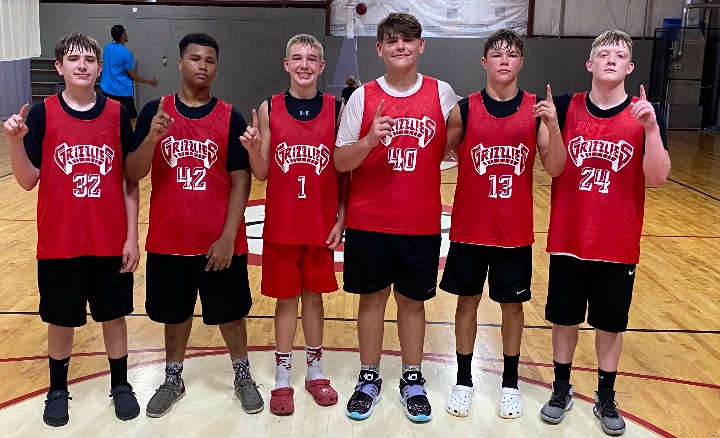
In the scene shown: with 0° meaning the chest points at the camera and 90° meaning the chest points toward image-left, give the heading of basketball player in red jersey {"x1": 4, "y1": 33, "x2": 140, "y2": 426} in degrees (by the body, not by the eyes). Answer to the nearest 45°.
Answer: approximately 0°

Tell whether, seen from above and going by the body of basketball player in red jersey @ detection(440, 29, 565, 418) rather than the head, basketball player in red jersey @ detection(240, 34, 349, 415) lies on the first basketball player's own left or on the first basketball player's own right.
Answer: on the first basketball player's own right

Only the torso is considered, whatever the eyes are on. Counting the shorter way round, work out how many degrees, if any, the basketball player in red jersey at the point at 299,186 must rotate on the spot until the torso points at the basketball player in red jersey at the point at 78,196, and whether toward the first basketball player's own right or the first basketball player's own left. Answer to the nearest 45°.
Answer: approximately 90° to the first basketball player's own right

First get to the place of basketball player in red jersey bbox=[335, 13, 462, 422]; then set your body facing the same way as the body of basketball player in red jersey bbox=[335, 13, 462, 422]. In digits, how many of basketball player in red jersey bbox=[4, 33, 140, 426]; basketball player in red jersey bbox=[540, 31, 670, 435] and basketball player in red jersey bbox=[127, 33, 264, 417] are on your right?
2

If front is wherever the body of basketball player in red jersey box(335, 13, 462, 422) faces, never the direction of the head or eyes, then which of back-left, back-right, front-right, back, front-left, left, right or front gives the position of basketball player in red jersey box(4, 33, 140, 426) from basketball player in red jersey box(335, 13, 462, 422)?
right
